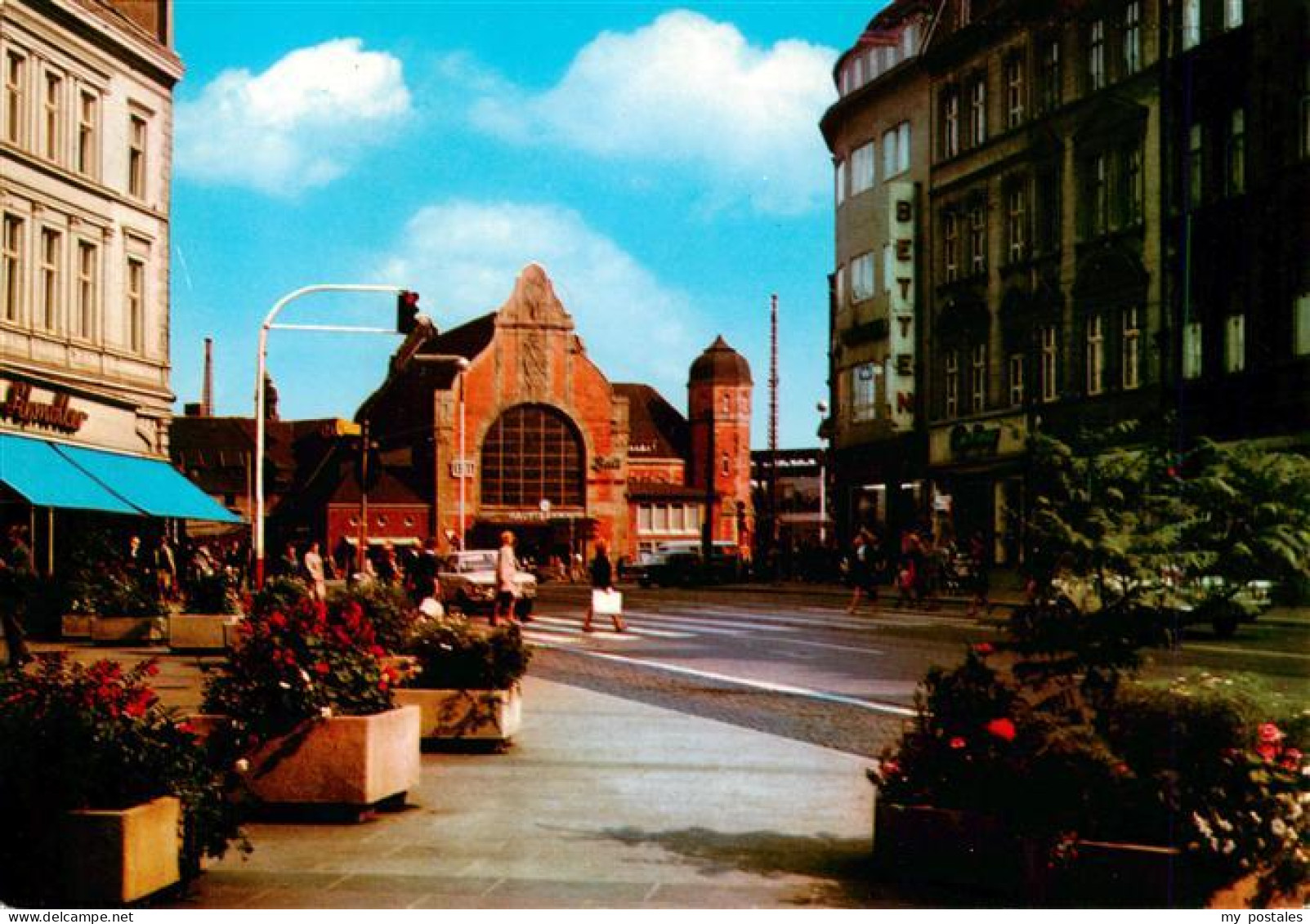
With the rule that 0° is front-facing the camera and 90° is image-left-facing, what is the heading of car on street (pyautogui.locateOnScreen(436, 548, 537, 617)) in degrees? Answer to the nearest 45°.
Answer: approximately 315°

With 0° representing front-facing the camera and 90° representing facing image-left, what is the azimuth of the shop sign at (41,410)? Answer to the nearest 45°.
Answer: approximately 315°

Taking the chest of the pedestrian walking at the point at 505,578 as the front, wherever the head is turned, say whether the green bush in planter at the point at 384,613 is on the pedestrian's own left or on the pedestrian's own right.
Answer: on the pedestrian's own right

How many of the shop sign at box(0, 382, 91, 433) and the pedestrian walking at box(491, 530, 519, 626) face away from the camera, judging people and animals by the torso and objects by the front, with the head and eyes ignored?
0

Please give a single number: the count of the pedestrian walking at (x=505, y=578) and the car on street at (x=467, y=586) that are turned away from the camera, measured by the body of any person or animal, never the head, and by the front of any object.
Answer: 0

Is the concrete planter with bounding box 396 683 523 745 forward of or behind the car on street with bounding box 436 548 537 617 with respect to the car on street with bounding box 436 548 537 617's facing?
forward

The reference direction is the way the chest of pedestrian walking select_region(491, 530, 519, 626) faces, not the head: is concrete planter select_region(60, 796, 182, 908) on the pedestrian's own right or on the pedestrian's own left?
on the pedestrian's own right

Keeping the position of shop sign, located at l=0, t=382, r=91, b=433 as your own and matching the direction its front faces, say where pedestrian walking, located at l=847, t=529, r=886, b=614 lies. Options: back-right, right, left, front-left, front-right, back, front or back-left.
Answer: left
